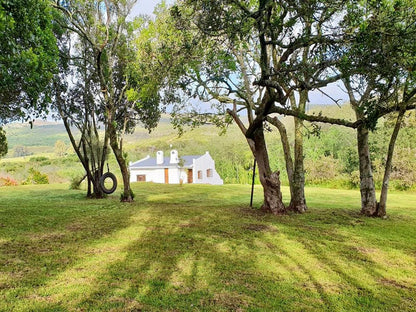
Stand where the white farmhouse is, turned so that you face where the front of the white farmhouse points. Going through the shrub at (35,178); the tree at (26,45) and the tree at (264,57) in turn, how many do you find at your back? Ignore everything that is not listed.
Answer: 0

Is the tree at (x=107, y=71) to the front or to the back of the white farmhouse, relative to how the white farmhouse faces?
to the front

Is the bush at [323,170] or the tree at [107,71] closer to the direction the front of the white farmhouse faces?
the tree

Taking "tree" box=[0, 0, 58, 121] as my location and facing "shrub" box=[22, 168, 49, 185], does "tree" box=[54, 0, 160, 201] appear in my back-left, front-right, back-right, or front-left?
front-right

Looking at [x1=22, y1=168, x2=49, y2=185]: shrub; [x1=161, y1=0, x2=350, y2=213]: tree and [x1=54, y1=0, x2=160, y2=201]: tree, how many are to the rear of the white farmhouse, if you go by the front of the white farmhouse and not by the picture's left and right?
0

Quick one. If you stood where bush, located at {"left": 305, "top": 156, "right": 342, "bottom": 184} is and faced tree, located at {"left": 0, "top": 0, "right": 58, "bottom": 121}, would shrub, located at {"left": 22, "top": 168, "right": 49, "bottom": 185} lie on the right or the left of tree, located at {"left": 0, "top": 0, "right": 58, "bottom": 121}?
right

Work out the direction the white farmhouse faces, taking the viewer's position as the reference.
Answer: facing the viewer and to the left of the viewer

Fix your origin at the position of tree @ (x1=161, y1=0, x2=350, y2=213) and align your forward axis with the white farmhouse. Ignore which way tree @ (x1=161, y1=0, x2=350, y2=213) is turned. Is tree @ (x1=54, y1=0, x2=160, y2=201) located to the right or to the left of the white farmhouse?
left

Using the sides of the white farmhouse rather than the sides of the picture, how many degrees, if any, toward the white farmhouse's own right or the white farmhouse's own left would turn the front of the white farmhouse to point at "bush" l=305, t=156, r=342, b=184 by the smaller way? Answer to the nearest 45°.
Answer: approximately 90° to the white farmhouse's own left

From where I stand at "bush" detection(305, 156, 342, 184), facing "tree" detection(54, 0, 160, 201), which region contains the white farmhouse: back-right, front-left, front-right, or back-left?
front-right

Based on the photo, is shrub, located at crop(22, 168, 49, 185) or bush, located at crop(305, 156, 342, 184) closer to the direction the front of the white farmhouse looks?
the shrub

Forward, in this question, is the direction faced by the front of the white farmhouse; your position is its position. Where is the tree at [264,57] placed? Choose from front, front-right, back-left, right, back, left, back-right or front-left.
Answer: front-left

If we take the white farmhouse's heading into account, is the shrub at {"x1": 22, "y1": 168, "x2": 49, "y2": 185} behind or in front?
in front

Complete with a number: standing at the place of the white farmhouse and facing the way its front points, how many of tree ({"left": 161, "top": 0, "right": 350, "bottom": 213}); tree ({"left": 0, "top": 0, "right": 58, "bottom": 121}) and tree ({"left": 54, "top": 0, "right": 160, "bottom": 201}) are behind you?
0
